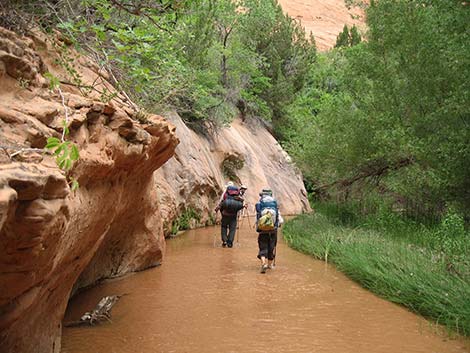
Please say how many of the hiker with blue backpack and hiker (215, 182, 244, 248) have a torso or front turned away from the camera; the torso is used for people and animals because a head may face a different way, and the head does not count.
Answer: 2

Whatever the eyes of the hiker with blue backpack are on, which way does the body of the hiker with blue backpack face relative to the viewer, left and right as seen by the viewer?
facing away from the viewer

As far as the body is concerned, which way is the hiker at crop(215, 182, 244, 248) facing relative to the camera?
away from the camera

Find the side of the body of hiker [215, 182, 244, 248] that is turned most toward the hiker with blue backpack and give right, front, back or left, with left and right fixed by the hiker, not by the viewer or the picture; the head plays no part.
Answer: back
